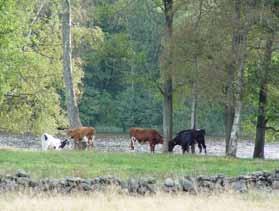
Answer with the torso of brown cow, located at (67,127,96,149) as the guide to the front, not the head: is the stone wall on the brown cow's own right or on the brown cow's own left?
on the brown cow's own left

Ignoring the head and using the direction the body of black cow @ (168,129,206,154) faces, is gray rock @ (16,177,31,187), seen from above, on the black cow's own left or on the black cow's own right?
on the black cow's own left

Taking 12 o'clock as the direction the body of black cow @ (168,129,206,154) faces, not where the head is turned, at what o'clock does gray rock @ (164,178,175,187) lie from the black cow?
The gray rock is roughly at 9 o'clock from the black cow.

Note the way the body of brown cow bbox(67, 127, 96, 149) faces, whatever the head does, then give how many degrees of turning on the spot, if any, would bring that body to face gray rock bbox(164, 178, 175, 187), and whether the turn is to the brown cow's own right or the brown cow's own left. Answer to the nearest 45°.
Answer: approximately 90° to the brown cow's own left

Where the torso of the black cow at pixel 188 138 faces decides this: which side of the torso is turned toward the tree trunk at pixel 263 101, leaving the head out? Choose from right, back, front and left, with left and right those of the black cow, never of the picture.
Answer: back

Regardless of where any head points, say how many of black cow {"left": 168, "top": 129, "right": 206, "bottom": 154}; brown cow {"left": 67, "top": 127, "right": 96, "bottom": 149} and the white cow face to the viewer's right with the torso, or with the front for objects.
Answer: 1

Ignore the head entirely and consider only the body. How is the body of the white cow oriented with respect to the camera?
to the viewer's right

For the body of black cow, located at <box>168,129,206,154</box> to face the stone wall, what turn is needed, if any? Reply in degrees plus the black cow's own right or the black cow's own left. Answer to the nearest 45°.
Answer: approximately 90° to the black cow's own left

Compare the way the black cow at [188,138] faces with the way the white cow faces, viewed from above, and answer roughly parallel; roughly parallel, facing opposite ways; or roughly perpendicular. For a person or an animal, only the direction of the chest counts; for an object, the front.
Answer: roughly parallel, facing opposite ways

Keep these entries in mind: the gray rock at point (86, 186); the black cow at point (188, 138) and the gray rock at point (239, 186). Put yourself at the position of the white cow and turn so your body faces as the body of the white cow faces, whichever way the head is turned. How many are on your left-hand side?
0

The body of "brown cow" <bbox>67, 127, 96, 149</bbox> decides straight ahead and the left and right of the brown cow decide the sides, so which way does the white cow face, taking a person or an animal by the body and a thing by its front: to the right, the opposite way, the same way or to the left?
the opposite way

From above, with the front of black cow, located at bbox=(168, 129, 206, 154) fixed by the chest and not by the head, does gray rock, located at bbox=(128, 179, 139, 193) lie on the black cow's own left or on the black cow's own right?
on the black cow's own left

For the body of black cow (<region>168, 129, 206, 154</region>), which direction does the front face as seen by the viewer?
to the viewer's left

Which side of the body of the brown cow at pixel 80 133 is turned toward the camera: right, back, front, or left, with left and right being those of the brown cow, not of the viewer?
left

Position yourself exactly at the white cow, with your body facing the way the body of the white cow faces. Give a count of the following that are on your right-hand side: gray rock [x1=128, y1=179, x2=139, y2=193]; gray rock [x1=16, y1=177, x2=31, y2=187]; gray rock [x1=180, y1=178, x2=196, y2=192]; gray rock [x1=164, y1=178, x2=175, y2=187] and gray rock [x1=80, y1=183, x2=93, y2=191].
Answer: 5
